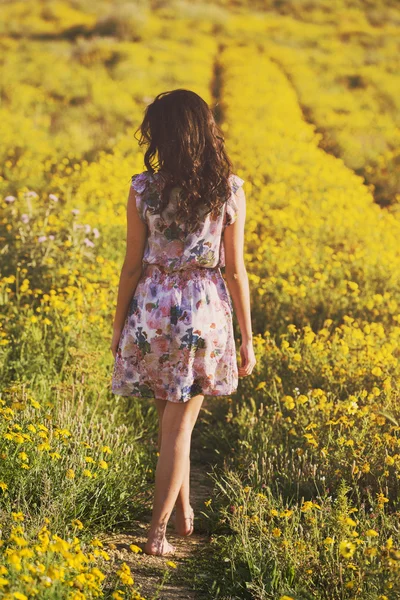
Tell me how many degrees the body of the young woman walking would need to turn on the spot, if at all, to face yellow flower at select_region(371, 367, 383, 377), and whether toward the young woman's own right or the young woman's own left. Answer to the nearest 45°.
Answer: approximately 45° to the young woman's own right

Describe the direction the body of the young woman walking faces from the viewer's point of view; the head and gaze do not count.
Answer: away from the camera

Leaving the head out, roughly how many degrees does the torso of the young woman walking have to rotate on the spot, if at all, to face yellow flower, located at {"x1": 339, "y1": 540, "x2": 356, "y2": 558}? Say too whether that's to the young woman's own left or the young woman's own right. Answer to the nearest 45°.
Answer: approximately 135° to the young woman's own right
